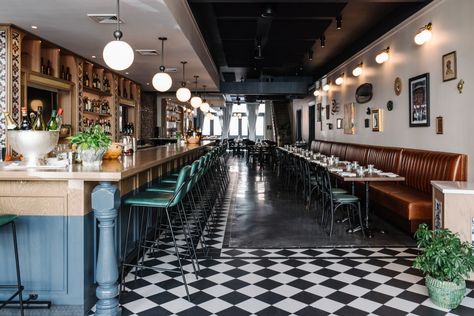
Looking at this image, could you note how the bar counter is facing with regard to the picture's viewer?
facing the viewer and to the right of the viewer

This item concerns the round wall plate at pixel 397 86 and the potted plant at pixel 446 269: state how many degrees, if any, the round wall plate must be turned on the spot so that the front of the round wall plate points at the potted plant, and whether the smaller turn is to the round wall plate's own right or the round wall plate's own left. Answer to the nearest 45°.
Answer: approximately 45° to the round wall plate's own left

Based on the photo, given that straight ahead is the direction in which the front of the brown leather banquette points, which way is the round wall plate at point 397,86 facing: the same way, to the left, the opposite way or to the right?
the same way

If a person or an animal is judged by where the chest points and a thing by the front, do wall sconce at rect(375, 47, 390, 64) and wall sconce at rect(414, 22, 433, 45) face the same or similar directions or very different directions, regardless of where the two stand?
same or similar directions

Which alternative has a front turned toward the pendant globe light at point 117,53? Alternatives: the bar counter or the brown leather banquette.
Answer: the brown leather banquette

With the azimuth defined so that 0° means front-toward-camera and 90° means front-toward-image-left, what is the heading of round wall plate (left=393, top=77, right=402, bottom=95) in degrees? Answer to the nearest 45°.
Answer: approximately 45°

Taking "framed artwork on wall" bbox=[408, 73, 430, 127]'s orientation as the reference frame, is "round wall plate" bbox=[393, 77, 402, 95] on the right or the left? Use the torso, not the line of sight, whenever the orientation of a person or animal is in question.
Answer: on its right

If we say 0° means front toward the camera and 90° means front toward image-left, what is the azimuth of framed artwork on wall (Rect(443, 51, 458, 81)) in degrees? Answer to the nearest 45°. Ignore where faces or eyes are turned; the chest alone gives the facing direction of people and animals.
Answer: approximately 45°

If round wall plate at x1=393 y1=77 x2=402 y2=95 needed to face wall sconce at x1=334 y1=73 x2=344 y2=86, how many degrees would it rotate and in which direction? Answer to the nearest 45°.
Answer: approximately 135° to its right

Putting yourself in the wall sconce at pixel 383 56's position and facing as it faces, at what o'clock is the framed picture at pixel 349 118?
The framed picture is roughly at 4 o'clock from the wall sconce.

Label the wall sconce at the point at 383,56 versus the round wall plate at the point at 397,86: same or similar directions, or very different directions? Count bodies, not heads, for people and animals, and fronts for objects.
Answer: same or similar directions

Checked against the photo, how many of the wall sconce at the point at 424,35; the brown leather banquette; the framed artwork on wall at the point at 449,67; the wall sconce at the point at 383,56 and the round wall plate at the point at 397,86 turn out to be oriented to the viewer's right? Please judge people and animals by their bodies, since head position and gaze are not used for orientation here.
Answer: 0

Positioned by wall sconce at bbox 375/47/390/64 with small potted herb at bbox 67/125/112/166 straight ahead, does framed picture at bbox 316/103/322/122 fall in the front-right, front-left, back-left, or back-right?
back-right

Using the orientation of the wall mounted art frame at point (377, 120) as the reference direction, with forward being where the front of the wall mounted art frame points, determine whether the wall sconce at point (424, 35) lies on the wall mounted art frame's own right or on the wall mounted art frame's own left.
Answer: on the wall mounted art frame's own left

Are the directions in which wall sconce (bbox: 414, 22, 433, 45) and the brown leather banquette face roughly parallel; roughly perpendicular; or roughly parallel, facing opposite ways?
roughly parallel
